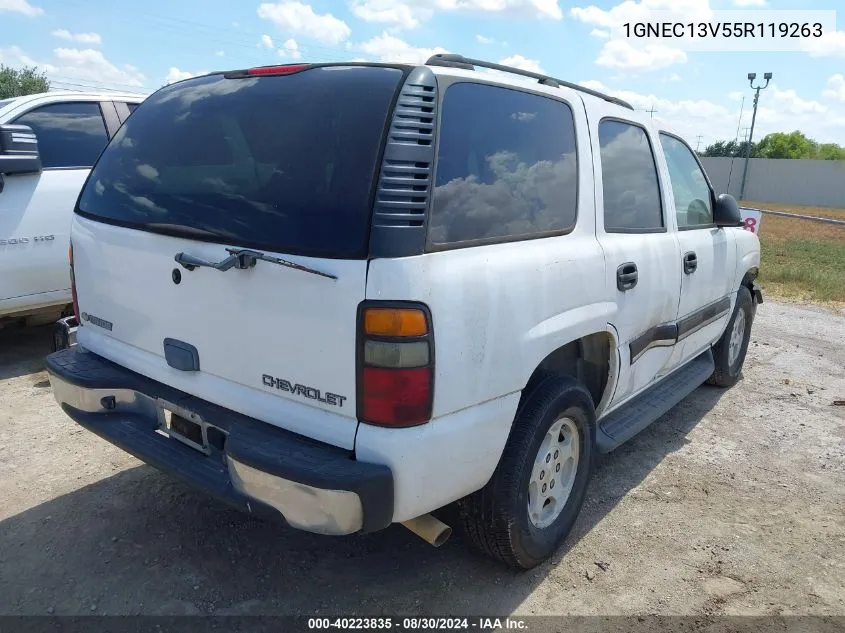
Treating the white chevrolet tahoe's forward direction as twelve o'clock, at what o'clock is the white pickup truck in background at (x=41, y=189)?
The white pickup truck in background is roughly at 9 o'clock from the white chevrolet tahoe.

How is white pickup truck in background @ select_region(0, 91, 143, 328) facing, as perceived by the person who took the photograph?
facing the viewer and to the left of the viewer

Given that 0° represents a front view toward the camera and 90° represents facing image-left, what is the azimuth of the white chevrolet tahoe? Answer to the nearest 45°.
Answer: approximately 225°

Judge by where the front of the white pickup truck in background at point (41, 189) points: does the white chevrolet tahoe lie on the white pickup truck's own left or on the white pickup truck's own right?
on the white pickup truck's own left

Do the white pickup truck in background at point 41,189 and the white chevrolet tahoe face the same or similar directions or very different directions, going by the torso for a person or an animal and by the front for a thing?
very different directions
